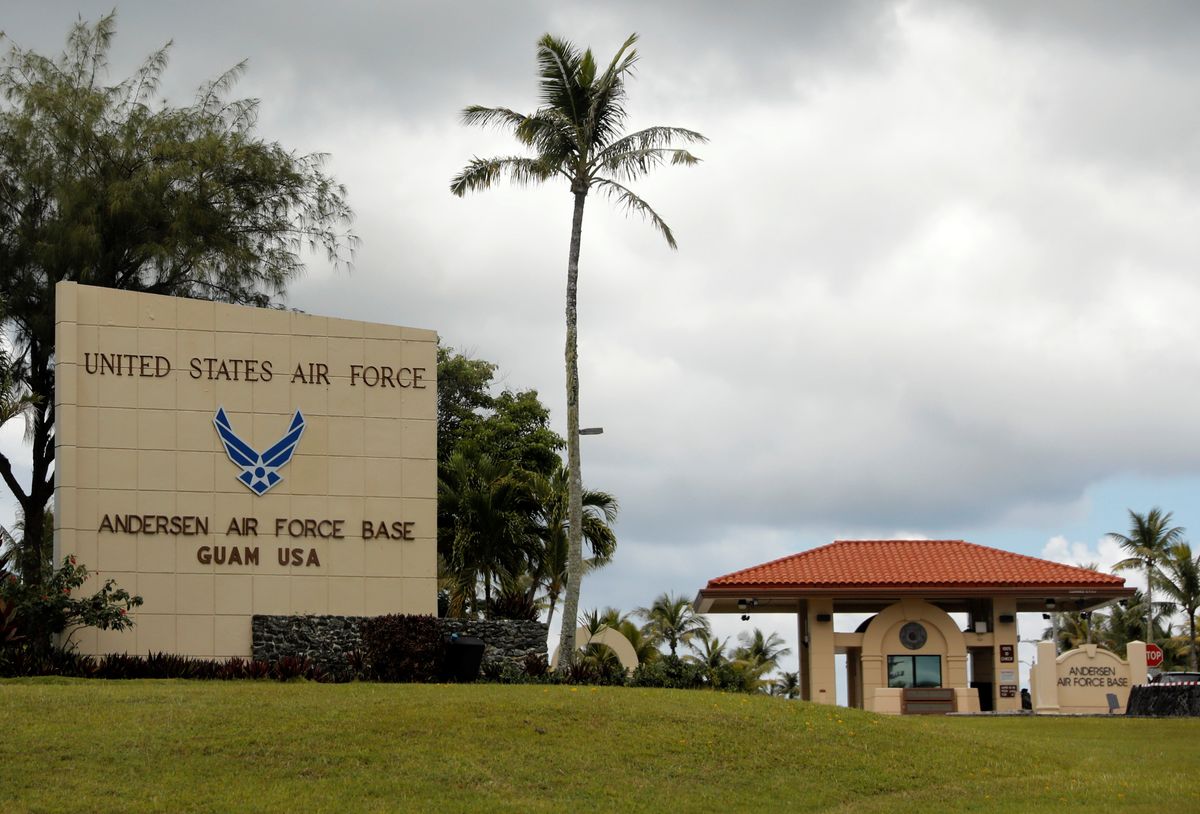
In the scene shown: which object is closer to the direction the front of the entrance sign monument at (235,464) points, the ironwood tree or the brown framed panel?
the brown framed panel

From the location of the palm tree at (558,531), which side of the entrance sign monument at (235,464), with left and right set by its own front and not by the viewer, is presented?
left

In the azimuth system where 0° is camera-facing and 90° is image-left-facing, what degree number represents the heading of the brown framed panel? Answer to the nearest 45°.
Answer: approximately 0°

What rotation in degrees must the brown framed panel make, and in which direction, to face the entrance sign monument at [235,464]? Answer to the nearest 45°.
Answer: approximately 45° to its right

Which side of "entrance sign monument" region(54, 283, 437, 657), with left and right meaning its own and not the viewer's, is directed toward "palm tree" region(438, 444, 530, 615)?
left

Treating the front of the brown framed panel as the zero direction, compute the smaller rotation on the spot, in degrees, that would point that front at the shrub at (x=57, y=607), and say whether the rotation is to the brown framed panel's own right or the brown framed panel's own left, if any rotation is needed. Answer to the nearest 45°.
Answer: approximately 45° to the brown framed panel's own right
